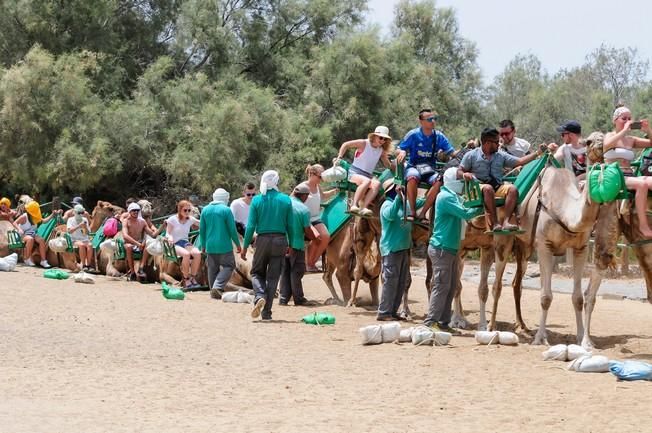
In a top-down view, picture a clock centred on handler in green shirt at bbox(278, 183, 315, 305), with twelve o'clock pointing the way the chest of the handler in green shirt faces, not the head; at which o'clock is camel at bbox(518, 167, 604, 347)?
The camel is roughly at 3 o'clock from the handler in green shirt.

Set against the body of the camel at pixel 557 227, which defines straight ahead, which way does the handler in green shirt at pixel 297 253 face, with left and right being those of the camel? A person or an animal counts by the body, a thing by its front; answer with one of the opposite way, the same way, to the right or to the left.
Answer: to the left

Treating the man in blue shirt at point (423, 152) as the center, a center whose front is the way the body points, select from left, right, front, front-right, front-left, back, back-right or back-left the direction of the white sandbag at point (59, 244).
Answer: back-right

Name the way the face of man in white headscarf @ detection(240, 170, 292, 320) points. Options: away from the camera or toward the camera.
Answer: away from the camera

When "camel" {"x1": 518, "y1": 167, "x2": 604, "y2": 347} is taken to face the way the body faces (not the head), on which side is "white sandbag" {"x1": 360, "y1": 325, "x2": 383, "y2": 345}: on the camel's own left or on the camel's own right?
on the camel's own right

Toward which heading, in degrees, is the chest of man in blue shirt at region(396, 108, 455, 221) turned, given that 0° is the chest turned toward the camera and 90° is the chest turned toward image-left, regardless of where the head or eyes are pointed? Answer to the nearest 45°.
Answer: approximately 0°

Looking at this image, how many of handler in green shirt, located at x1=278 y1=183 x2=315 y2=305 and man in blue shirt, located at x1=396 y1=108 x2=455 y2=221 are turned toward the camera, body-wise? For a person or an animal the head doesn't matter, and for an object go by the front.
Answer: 1

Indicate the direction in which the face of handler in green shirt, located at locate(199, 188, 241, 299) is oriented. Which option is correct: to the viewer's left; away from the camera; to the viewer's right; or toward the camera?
away from the camera

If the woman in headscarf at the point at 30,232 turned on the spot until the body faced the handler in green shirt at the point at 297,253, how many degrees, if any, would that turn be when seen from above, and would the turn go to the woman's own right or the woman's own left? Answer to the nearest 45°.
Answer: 0° — they already face them
